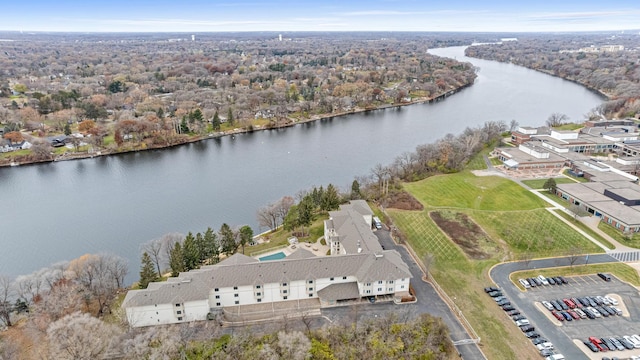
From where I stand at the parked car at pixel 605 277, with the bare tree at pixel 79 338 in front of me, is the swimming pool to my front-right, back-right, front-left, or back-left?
front-right

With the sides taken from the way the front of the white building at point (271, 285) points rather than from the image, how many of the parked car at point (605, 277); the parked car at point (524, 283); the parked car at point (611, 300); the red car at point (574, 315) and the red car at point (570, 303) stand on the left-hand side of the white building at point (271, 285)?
5

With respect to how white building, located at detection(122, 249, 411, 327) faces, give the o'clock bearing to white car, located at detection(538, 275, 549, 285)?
The white car is roughly at 9 o'clock from the white building.

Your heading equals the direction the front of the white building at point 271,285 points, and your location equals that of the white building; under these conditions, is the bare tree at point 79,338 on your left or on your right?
on your right

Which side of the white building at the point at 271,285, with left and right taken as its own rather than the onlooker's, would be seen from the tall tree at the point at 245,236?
back

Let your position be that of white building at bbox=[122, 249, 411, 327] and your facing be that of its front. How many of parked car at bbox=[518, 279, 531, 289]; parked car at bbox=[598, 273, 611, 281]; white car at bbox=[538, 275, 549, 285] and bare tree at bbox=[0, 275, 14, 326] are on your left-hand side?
3

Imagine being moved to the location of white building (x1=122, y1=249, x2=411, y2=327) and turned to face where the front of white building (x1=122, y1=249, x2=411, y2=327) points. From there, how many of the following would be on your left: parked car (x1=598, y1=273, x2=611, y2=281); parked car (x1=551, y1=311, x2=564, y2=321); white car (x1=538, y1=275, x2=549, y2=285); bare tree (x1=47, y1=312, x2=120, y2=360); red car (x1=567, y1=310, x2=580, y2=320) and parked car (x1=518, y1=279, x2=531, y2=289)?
5

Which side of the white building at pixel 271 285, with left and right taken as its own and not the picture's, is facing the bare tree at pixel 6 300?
right

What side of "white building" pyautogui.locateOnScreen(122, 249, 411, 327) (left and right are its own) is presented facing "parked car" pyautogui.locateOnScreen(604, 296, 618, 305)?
left

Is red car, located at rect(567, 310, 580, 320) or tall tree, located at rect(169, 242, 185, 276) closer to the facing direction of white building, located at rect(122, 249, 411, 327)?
the red car

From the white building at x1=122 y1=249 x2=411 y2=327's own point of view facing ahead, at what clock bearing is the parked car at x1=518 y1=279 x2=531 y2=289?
The parked car is roughly at 9 o'clock from the white building.

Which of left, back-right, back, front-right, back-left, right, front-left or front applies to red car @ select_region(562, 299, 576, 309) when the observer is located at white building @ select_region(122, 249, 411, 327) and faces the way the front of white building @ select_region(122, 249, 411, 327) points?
left

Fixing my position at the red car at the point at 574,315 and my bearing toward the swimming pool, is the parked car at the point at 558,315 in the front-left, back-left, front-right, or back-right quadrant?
front-left

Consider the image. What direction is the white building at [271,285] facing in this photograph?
toward the camera

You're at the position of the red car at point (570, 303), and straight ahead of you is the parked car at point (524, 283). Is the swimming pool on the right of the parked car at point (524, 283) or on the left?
left

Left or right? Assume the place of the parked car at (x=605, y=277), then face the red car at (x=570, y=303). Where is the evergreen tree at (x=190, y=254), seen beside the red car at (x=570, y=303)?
right

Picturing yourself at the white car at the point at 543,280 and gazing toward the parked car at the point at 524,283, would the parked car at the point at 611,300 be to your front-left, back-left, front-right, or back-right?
back-left
